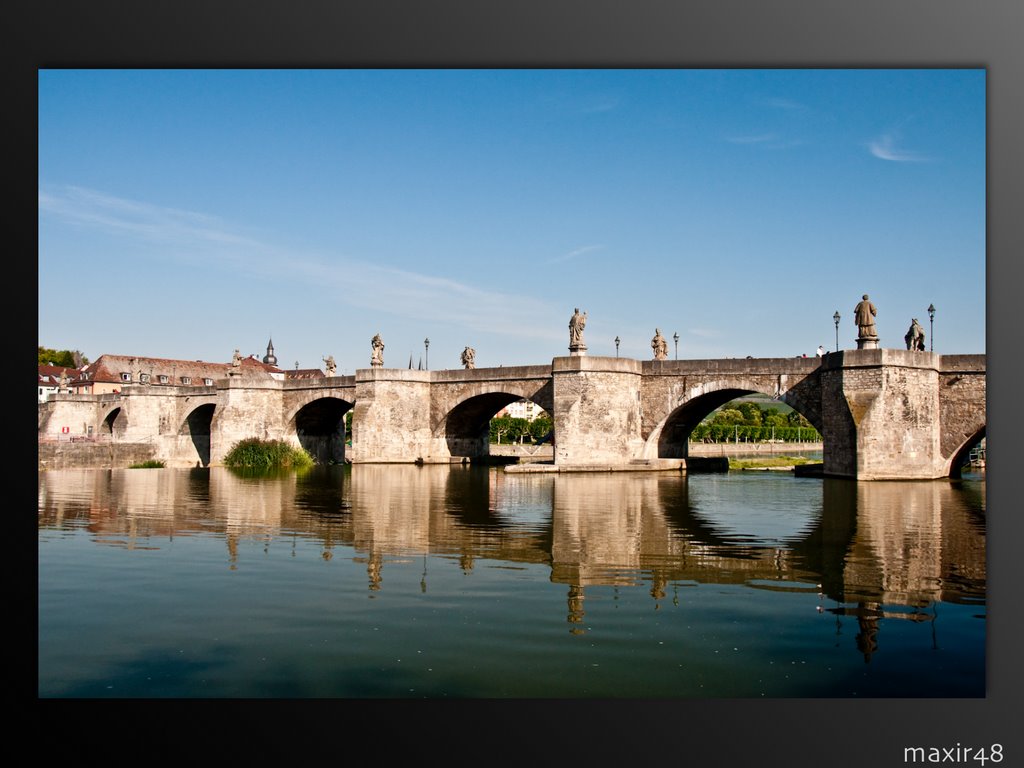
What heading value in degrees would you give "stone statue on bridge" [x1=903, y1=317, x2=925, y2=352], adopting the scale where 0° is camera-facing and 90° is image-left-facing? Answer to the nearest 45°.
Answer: approximately 0°

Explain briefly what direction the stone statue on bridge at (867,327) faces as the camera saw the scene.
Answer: facing away from the viewer

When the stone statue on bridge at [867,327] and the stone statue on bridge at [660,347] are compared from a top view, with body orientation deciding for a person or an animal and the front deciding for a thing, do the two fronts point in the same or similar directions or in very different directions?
very different directions

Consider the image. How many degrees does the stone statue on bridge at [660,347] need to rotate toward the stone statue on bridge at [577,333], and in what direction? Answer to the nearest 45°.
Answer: approximately 45° to its right

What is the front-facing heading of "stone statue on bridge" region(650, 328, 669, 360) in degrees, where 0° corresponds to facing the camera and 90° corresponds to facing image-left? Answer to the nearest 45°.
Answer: approximately 0°

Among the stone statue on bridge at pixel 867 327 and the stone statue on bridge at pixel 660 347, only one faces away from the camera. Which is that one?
the stone statue on bridge at pixel 867 327

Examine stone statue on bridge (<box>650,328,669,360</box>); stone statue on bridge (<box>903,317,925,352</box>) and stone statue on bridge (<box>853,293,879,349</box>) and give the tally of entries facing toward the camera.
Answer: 2

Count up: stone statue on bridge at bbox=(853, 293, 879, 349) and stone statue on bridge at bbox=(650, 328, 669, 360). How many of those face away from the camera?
1

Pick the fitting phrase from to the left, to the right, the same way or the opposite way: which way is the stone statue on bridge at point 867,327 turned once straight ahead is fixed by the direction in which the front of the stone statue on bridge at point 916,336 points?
the opposite way
